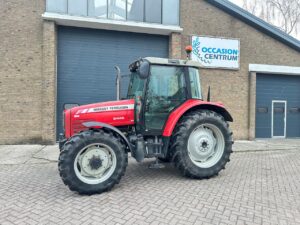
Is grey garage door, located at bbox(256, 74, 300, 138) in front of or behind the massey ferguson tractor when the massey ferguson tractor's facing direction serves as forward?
behind

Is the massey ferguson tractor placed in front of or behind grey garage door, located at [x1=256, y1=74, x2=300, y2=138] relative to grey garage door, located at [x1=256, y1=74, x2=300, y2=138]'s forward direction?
in front

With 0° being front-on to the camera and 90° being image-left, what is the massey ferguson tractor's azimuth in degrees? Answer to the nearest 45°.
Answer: approximately 45°

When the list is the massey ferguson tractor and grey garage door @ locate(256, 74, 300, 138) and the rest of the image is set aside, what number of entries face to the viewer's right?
0
